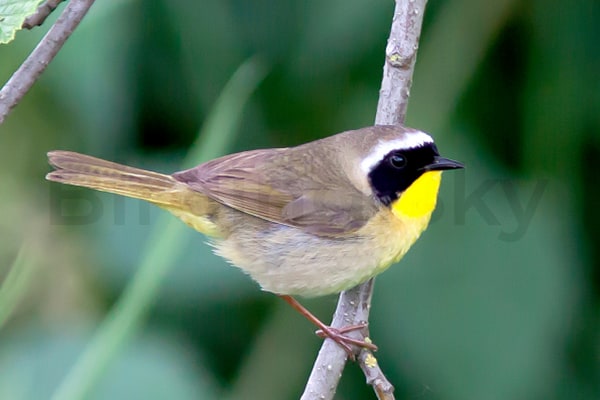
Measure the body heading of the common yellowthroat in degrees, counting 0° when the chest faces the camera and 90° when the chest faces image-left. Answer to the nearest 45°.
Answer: approximately 270°
